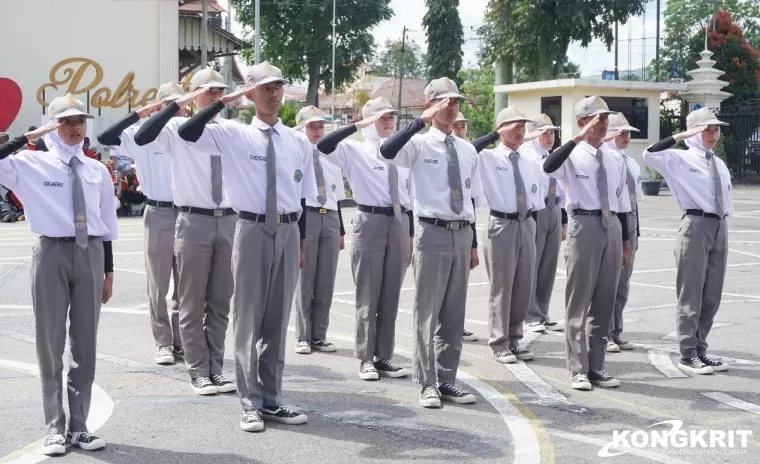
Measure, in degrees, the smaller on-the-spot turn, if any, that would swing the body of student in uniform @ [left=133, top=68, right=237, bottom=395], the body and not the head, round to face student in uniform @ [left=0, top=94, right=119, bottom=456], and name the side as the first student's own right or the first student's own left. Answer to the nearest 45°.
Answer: approximately 90° to the first student's own right

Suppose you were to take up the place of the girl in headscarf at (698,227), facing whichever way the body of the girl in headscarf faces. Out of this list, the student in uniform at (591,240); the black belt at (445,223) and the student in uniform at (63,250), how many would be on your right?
3

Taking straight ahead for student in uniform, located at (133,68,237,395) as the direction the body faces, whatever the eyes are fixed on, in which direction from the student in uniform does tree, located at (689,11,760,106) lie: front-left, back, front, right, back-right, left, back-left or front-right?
left

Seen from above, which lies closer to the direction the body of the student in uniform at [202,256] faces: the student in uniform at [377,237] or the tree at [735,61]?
the student in uniform

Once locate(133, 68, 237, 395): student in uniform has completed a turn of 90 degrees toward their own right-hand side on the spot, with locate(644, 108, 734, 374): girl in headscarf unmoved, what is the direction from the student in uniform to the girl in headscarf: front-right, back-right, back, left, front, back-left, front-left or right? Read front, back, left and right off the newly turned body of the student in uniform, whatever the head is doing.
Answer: back-left

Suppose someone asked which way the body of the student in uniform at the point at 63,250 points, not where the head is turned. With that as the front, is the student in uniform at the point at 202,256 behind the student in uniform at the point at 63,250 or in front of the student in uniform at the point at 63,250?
behind

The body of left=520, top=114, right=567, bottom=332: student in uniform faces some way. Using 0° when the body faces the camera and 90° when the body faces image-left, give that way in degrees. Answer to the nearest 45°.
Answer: approximately 315°

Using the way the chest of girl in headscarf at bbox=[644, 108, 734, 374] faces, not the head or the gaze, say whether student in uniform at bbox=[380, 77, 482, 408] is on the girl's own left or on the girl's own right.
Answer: on the girl's own right
